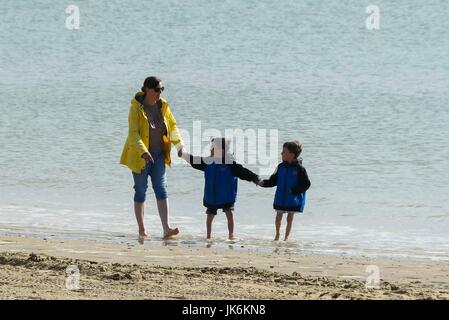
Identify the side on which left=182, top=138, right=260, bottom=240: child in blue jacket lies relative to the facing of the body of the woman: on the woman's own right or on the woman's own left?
on the woman's own left

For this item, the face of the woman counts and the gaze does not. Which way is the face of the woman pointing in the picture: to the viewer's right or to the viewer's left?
to the viewer's right

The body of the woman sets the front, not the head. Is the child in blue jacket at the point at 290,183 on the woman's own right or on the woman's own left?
on the woman's own left

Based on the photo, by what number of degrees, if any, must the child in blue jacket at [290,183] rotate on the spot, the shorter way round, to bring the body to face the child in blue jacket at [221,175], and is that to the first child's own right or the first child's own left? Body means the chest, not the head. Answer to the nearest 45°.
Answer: approximately 45° to the first child's own right

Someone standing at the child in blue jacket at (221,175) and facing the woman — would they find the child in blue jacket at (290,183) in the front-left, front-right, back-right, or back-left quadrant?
back-left

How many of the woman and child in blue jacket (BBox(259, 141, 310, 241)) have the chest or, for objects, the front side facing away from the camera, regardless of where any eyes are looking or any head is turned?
0

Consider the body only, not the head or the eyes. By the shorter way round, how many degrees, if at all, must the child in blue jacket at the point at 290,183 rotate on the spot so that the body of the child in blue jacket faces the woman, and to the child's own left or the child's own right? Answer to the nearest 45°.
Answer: approximately 45° to the child's own right

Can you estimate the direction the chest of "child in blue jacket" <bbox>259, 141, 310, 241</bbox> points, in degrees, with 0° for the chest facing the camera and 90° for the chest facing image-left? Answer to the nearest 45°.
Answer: approximately 45°

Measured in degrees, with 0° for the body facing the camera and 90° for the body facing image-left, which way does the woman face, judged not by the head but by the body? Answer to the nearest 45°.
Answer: approximately 315°
